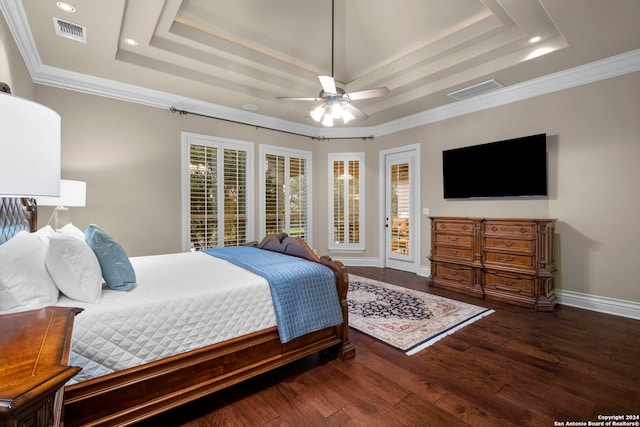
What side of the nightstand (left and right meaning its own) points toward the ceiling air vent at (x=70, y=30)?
left

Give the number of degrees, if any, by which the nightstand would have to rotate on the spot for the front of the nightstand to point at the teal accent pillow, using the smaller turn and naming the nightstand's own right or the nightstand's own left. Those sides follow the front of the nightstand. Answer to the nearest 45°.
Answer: approximately 90° to the nightstand's own left

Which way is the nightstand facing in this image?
to the viewer's right

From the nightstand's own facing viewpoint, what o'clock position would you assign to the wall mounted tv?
The wall mounted tv is roughly at 12 o'clock from the nightstand.

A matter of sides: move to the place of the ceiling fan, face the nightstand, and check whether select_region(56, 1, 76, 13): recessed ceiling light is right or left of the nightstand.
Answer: right

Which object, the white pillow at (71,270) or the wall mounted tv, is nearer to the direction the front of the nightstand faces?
the wall mounted tv
